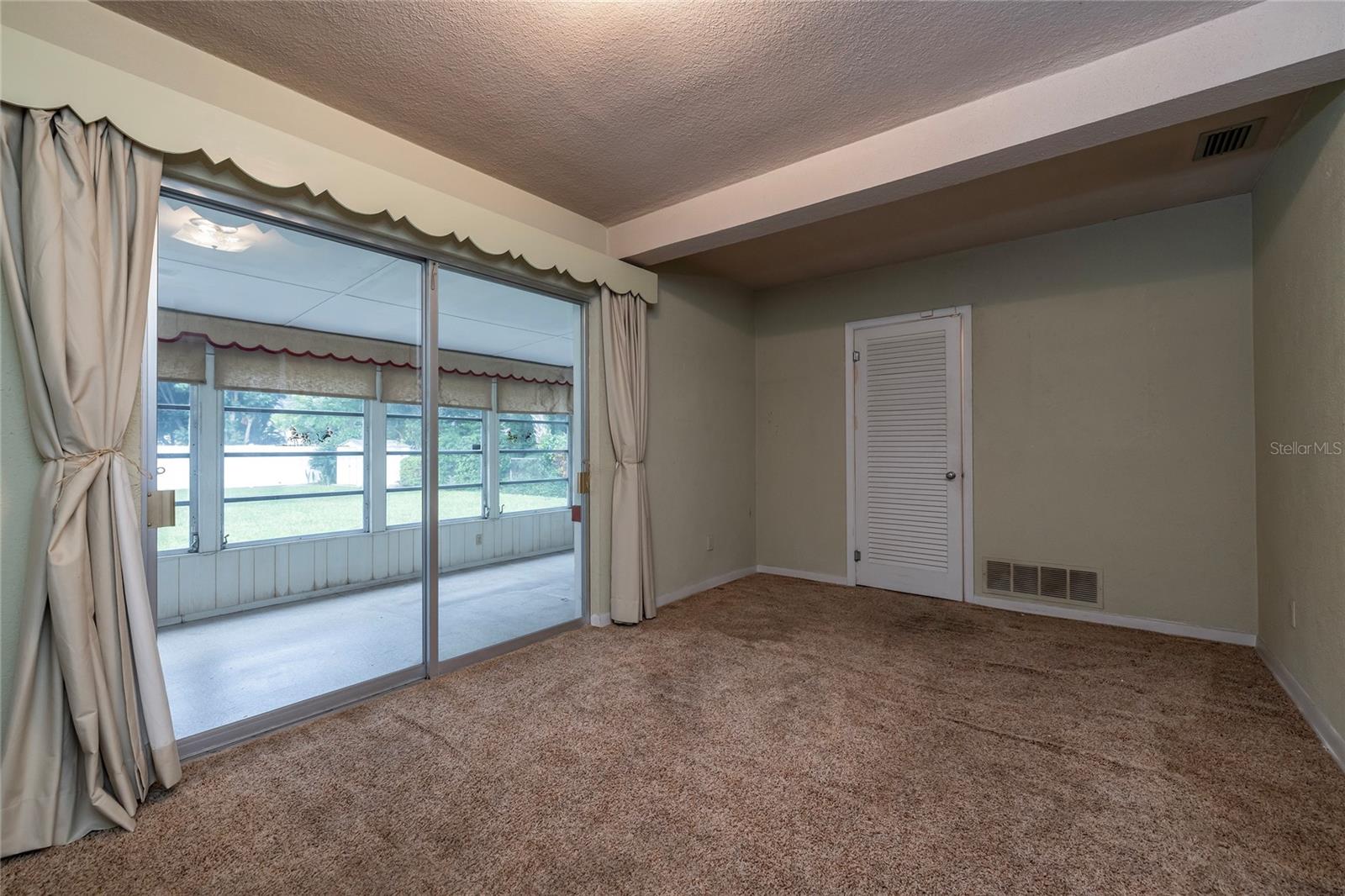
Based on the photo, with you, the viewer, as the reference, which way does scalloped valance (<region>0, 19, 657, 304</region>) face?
facing the viewer and to the right of the viewer

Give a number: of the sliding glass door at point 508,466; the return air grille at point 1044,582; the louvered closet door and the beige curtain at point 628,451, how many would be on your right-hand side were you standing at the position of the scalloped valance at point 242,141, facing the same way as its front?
0

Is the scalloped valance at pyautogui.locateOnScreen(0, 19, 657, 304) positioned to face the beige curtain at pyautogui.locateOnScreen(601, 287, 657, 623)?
no

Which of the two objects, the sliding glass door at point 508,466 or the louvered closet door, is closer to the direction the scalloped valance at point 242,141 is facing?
the louvered closet door

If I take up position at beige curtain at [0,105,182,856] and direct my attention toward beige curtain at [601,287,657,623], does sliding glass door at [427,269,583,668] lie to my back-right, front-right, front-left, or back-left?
front-left
